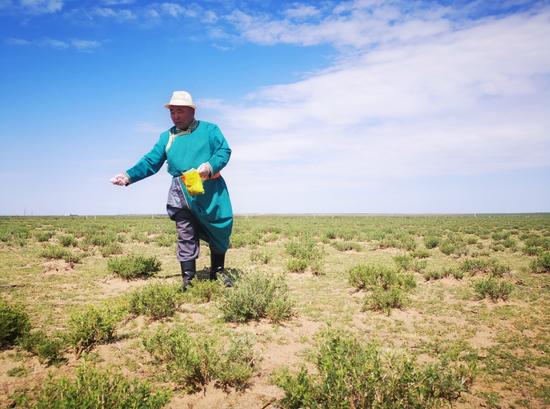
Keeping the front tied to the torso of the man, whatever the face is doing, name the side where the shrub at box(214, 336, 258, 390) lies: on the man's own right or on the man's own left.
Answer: on the man's own left

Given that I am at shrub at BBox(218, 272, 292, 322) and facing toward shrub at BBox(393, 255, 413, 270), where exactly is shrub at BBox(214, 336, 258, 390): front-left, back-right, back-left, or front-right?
back-right

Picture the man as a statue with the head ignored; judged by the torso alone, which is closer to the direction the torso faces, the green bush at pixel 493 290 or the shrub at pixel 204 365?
the shrub

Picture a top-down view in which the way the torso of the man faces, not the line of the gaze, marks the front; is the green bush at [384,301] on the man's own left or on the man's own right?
on the man's own left

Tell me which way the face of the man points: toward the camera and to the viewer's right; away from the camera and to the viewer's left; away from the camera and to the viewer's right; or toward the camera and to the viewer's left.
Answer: toward the camera and to the viewer's left

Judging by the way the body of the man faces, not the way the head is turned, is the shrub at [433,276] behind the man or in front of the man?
behind

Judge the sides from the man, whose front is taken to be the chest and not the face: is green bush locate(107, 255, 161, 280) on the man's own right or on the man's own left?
on the man's own right

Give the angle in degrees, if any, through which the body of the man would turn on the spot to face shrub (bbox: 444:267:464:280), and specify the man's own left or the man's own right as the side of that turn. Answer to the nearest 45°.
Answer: approximately 135° to the man's own left

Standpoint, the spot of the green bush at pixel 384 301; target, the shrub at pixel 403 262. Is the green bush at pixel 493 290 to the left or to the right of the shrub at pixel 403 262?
right
